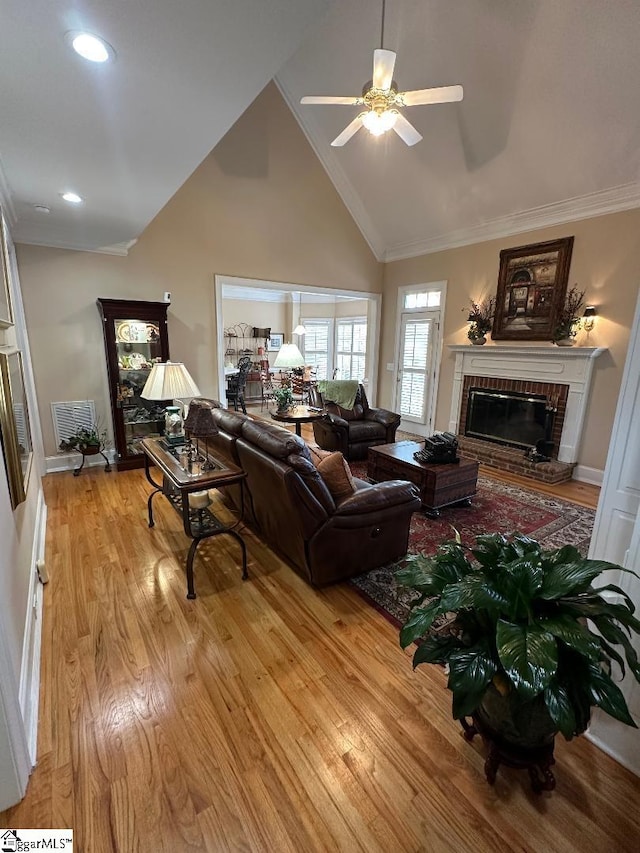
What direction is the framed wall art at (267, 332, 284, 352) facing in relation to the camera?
toward the camera

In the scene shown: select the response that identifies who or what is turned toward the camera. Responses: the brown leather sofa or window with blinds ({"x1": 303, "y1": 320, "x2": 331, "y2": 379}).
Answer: the window with blinds

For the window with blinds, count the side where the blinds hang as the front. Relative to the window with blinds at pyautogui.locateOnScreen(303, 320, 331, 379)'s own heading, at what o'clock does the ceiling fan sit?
The ceiling fan is roughly at 12 o'clock from the window with blinds.

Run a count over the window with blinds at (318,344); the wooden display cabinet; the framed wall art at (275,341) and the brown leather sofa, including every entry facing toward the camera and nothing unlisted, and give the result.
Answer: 3

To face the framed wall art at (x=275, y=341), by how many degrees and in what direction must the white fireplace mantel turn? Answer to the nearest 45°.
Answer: approximately 90° to its right

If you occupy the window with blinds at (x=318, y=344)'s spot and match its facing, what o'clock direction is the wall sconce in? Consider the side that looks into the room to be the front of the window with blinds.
The wall sconce is roughly at 11 o'clock from the window with blinds.

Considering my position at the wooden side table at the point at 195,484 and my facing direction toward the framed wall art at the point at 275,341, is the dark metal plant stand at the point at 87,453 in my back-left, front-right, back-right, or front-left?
front-left

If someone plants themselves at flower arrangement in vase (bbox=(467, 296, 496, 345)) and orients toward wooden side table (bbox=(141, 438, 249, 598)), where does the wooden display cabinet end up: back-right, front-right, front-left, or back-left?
front-right

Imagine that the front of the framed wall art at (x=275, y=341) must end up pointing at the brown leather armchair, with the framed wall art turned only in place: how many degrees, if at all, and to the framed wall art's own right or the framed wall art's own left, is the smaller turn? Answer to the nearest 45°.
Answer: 0° — it already faces it

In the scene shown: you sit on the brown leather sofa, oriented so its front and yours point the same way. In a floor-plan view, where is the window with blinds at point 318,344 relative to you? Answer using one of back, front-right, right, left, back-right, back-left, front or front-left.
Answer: front-left

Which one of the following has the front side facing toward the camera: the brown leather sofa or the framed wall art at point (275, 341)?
the framed wall art

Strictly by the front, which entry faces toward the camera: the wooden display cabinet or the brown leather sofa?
the wooden display cabinet

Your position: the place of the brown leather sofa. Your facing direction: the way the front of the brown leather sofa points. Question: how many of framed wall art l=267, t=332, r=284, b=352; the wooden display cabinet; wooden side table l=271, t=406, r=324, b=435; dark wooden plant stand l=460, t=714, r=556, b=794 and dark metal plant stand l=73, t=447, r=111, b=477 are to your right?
1

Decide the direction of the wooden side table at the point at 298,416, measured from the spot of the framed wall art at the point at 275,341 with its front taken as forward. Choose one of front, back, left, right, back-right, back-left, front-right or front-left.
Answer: front

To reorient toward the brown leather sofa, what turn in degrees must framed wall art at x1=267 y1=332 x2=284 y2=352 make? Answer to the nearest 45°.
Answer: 0° — it already faces it

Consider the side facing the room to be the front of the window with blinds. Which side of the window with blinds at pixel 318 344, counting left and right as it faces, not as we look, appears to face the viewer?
front

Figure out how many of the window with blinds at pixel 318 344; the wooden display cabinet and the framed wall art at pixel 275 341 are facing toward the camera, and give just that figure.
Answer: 3

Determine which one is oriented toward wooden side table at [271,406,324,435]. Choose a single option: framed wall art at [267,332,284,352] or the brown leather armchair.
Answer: the framed wall art
